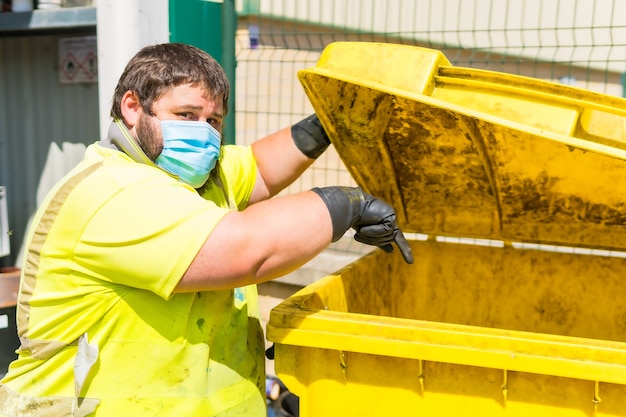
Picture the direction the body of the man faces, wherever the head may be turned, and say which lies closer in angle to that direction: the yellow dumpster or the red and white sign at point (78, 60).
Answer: the yellow dumpster

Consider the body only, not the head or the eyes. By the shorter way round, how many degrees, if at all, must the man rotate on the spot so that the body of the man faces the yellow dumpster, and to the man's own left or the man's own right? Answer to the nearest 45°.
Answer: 0° — they already face it

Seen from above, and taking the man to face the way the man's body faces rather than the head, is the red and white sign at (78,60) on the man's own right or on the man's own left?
on the man's own left

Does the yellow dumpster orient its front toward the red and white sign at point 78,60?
no

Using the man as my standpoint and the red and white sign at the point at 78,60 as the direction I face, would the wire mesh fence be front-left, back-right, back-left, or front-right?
front-right

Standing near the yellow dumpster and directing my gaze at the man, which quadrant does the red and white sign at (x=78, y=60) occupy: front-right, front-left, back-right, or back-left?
front-right

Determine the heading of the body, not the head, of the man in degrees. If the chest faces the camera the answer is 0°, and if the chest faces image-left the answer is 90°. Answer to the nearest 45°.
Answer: approximately 270°

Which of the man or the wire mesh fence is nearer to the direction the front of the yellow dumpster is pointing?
the man

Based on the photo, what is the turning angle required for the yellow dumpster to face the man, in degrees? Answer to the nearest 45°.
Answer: approximately 45° to its right
